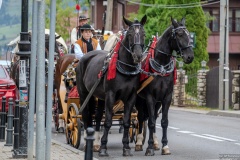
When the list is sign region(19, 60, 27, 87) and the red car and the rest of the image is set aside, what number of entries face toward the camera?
1

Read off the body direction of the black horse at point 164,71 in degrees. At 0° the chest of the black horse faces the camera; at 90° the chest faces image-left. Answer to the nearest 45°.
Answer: approximately 315°
